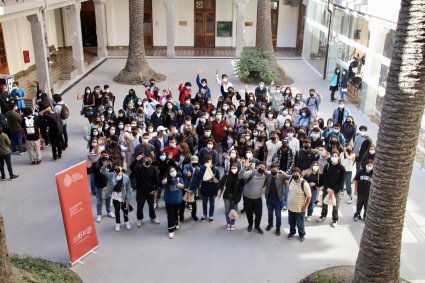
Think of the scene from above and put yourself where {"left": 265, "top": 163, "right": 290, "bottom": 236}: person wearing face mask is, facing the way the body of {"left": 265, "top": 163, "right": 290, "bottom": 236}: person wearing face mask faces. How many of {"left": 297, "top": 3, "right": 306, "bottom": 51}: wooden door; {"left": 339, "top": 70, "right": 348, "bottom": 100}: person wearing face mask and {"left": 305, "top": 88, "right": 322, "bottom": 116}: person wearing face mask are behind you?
3

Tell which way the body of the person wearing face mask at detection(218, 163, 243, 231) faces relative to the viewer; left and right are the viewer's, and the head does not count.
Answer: facing the viewer

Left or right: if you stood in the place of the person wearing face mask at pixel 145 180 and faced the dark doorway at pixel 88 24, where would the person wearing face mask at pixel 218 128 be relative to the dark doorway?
right

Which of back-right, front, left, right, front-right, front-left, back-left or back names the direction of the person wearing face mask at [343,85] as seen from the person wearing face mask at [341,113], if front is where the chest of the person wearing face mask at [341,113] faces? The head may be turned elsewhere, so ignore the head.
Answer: back

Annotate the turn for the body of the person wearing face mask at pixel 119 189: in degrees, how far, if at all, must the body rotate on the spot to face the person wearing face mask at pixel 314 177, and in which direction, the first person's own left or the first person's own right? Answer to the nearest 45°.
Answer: approximately 90° to the first person's own left

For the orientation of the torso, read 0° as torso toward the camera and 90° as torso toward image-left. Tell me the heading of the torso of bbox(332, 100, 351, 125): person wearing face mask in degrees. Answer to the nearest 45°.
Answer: approximately 0°

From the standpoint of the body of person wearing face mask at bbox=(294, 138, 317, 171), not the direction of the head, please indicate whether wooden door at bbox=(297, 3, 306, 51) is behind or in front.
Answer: behind

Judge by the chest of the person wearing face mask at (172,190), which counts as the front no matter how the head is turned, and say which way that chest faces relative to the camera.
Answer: toward the camera

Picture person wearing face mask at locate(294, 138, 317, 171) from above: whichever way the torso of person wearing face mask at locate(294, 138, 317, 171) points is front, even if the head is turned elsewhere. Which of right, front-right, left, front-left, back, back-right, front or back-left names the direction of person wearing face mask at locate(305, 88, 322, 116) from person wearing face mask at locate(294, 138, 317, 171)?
back

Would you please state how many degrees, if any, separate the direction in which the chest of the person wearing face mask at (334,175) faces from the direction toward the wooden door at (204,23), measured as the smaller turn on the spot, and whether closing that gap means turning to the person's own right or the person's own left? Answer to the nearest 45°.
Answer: approximately 135° to the person's own right

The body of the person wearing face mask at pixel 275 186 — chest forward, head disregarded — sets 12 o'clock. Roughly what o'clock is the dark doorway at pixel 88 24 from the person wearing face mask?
The dark doorway is roughly at 5 o'clock from the person wearing face mask.

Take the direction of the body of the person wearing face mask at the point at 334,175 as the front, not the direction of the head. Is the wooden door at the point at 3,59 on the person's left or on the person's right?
on the person's right

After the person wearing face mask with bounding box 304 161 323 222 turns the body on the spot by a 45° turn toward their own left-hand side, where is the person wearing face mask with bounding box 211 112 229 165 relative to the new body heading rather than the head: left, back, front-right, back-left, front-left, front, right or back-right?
back

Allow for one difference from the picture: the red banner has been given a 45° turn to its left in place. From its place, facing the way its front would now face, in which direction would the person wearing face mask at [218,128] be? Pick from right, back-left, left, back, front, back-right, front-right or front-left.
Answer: front-left

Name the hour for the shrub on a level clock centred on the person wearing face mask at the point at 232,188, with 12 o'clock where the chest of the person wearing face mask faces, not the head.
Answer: The shrub is roughly at 6 o'clock from the person wearing face mask.
